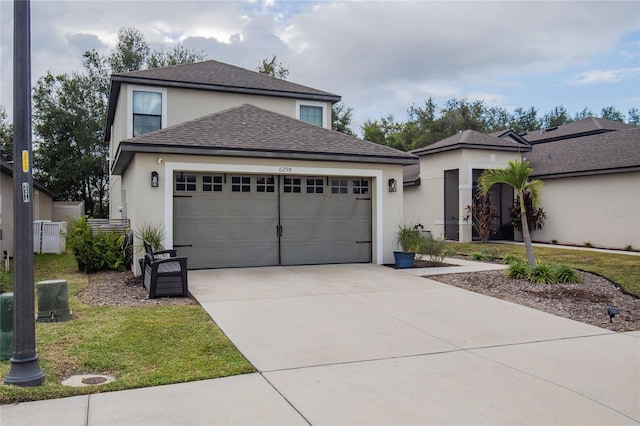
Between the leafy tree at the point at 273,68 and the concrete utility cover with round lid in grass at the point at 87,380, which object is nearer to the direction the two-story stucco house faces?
the concrete utility cover with round lid in grass

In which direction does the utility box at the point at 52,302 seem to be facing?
toward the camera

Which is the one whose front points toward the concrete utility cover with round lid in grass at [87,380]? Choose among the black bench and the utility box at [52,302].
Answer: the utility box

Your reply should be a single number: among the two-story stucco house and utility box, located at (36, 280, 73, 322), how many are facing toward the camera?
2

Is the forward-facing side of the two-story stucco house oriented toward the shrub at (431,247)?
no

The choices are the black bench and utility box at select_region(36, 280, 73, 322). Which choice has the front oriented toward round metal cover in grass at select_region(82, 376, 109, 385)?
the utility box

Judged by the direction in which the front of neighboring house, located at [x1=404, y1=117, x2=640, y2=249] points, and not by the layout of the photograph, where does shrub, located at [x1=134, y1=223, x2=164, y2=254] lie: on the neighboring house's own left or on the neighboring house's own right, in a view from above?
on the neighboring house's own right

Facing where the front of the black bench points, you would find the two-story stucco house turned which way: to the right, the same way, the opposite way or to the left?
to the right

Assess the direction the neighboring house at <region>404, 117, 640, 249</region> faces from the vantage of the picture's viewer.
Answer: facing the viewer and to the right of the viewer

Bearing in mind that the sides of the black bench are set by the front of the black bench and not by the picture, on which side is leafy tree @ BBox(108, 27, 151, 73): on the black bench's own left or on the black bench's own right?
on the black bench's own left

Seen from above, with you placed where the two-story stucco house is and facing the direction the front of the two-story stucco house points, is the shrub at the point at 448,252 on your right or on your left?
on your left

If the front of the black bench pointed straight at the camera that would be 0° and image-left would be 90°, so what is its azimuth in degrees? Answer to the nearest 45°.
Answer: approximately 270°
